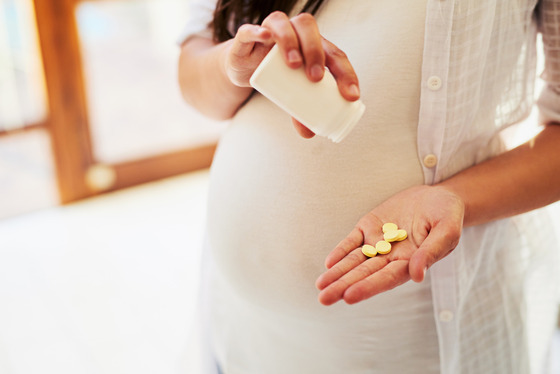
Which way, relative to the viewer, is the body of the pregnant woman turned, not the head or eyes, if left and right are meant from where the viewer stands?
facing the viewer and to the left of the viewer
